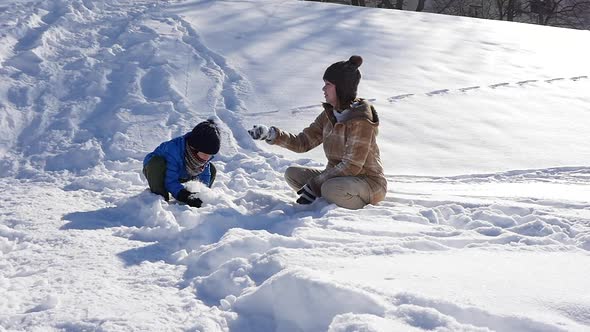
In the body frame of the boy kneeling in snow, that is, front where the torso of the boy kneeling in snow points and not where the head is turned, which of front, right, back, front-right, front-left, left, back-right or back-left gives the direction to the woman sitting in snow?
front-left

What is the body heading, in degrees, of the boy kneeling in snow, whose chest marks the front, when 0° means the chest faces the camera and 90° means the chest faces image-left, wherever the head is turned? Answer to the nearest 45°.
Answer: approximately 315°

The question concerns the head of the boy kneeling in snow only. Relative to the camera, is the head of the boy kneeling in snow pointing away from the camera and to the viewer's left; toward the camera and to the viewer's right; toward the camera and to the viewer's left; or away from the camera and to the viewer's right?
toward the camera and to the viewer's right

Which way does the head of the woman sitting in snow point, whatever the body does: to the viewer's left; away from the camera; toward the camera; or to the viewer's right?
to the viewer's left
